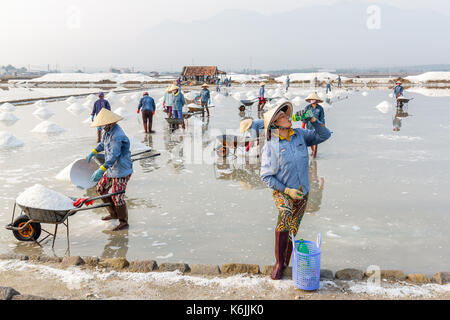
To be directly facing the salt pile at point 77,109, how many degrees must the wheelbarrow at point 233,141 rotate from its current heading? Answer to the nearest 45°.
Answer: approximately 45° to its right

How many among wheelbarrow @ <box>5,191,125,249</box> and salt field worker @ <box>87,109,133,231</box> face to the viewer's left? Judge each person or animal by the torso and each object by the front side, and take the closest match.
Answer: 2

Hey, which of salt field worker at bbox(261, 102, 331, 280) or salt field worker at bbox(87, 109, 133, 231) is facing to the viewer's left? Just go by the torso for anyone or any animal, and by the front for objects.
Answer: salt field worker at bbox(87, 109, 133, 231)

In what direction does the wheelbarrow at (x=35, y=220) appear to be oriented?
to the viewer's left

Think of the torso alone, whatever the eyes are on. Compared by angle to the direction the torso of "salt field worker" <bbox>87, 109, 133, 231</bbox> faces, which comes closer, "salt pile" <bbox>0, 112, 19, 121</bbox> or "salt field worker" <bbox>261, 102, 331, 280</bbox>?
the salt pile

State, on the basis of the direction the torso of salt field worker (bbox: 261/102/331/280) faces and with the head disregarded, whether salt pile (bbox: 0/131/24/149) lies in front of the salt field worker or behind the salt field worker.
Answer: behind

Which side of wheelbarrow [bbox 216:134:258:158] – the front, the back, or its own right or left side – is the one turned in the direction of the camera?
left

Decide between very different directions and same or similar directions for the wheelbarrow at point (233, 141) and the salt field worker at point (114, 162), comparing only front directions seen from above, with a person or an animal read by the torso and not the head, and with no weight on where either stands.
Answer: same or similar directions

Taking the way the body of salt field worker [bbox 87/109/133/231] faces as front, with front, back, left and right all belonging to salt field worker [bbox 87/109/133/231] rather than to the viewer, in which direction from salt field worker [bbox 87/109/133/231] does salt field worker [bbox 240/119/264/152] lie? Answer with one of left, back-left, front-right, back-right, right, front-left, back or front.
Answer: back-right

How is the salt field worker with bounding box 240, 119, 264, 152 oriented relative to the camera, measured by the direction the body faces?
to the viewer's left

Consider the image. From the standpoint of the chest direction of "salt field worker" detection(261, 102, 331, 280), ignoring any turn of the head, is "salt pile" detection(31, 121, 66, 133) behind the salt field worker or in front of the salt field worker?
behind

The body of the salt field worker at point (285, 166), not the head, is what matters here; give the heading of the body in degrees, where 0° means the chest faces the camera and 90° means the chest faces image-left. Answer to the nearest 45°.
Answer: approximately 315°

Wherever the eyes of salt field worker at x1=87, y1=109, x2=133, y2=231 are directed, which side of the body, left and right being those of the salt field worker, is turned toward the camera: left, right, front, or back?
left

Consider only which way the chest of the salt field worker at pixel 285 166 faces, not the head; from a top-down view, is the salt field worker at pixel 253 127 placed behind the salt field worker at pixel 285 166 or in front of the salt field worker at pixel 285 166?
behind
